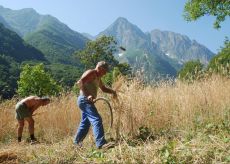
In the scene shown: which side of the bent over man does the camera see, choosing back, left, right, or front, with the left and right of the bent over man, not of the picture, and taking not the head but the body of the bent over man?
right

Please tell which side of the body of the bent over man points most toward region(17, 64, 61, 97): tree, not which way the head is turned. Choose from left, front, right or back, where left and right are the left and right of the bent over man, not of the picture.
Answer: left

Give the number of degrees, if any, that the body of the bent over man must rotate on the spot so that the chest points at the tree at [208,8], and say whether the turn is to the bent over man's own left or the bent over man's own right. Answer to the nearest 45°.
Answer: approximately 45° to the bent over man's own left
